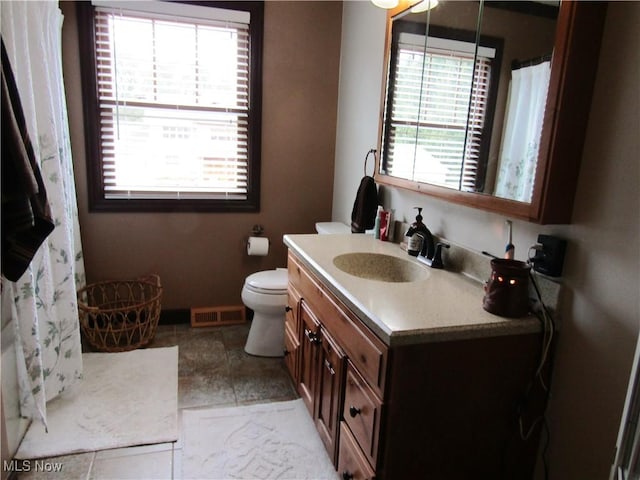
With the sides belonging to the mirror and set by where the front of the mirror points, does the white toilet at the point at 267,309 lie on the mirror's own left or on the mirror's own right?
on the mirror's own right

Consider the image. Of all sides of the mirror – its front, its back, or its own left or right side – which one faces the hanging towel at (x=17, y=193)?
front

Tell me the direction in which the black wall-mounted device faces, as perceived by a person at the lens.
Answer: facing the viewer and to the left of the viewer

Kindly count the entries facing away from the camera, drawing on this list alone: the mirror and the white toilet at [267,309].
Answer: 0

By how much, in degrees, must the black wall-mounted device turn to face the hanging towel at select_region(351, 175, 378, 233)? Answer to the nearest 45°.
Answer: approximately 90° to its right

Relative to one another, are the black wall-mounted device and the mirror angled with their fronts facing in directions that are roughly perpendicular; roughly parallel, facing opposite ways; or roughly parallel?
roughly parallel

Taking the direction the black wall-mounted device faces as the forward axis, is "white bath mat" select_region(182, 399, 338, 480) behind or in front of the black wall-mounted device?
in front

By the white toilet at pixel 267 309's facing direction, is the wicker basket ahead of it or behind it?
ahead

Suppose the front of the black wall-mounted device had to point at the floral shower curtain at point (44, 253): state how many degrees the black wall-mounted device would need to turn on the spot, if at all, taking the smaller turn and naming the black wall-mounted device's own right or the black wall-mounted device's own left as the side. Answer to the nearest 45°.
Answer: approximately 45° to the black wall-mounted device's own right
